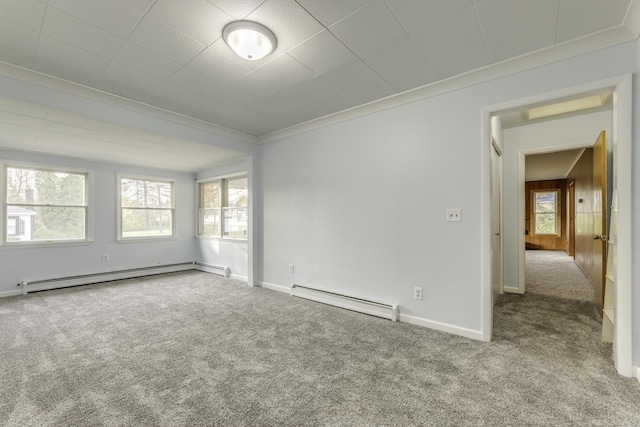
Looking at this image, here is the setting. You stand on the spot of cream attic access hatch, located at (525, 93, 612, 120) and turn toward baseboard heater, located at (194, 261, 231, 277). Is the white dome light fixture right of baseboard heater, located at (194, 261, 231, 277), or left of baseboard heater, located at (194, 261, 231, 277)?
left

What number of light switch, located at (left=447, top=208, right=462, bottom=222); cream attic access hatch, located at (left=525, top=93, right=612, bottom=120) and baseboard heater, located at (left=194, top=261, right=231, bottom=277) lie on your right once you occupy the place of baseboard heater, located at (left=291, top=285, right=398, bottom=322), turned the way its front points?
1

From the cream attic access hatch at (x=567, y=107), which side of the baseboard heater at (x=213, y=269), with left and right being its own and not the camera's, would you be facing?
left

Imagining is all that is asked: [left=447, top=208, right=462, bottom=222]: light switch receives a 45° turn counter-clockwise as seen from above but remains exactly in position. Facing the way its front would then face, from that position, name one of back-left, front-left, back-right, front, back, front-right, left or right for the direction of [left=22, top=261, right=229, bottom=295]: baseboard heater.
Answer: back-right

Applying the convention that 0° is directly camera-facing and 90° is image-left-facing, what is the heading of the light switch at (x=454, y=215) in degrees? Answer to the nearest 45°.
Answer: approximately 0°

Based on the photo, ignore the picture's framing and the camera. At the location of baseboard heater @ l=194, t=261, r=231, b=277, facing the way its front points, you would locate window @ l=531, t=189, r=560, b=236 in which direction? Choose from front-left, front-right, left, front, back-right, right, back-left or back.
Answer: back-left

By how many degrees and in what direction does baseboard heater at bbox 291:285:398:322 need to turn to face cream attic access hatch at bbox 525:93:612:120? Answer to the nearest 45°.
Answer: approximately 135° to its left

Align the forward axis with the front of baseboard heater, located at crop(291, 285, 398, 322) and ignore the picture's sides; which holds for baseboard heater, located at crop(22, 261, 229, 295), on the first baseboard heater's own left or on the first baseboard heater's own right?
on the first baseboard heater's own right

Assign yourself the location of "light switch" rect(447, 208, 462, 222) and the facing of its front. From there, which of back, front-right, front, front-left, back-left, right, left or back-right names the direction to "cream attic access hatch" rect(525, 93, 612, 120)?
back-left
